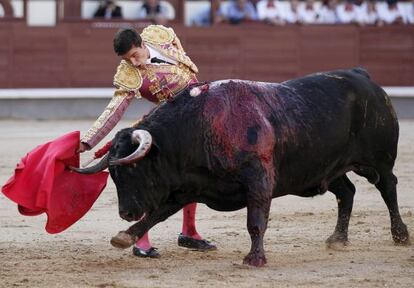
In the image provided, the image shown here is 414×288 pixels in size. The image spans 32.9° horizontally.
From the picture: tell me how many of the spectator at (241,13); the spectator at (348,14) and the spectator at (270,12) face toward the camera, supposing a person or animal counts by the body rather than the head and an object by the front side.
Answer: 3

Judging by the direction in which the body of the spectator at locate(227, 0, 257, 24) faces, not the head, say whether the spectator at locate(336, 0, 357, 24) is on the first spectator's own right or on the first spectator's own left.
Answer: on the first spectator's own left

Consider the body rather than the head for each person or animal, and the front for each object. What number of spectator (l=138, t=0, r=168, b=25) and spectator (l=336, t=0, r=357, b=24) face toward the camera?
2

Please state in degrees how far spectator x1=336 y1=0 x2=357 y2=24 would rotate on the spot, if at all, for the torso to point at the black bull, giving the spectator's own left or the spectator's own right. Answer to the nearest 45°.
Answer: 0° — they already face it

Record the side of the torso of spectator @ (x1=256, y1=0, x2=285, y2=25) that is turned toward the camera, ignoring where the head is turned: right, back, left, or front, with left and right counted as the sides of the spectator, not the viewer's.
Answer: front

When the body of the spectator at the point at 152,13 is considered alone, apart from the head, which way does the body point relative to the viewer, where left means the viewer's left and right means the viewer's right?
facing the viewer

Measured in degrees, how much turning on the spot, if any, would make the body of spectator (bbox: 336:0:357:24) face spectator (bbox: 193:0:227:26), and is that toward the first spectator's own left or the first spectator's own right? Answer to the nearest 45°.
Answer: approximately 90° to the first spectator's own right

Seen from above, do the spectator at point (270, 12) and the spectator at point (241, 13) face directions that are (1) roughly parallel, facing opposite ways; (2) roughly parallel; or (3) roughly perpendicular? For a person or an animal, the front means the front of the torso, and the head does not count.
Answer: roughly parallel

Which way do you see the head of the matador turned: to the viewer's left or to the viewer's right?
to the viewer's left

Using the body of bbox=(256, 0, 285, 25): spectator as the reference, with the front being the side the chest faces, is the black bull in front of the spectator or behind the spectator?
in front

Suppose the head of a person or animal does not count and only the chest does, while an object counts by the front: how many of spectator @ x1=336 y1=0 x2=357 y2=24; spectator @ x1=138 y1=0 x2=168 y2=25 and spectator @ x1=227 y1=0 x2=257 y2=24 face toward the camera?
3

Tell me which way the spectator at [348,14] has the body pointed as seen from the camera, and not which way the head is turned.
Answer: toward the camera

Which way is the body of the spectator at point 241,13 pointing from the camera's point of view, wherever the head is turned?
toward the camera

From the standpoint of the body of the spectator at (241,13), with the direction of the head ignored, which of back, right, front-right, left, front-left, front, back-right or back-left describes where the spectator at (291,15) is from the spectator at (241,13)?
left

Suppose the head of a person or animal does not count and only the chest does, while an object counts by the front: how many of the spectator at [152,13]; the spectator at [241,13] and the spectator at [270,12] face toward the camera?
3

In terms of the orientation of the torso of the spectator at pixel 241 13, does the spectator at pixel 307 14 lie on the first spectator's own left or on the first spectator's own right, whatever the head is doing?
on the first spectator's own left
